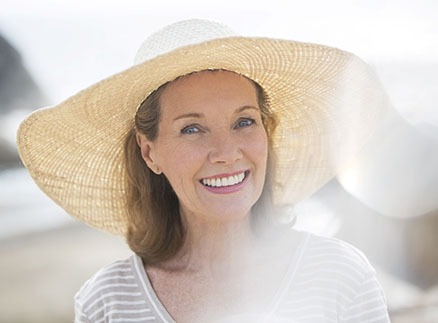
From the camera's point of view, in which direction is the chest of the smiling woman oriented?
toward the camera

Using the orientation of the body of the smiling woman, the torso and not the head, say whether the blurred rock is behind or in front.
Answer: behind

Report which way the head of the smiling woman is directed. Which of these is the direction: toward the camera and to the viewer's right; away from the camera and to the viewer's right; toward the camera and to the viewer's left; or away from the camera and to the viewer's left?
toward the camera and to the viewer's right
